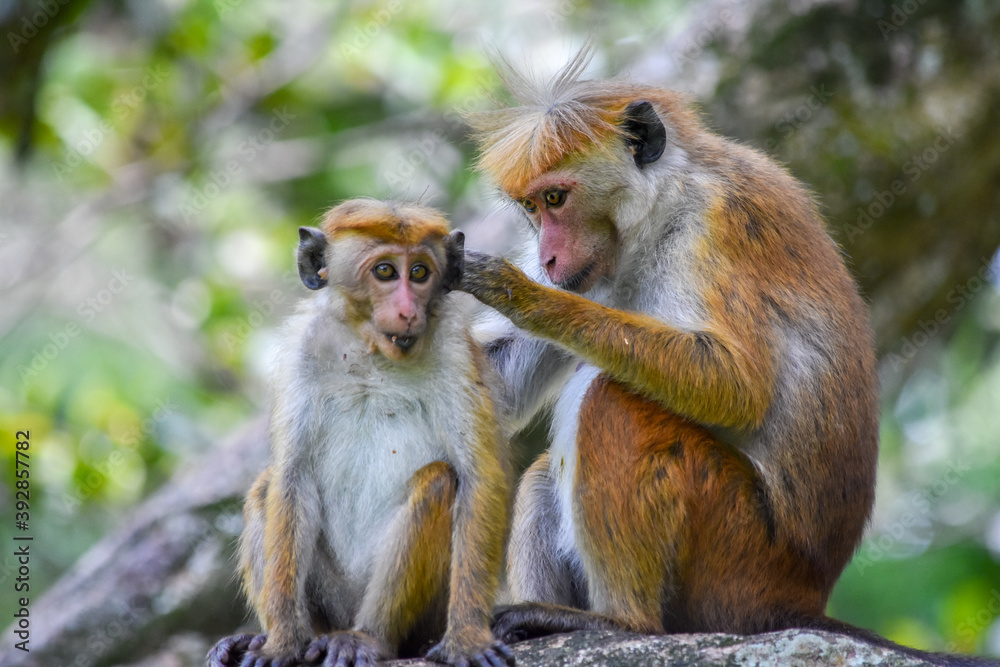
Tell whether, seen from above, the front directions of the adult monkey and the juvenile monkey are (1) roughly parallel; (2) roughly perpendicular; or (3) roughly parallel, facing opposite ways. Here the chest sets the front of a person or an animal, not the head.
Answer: roughly perpendicular

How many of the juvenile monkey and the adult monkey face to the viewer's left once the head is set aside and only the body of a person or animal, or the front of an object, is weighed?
1

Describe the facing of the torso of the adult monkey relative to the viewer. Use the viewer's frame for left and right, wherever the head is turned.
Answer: facing to the left of the viewer

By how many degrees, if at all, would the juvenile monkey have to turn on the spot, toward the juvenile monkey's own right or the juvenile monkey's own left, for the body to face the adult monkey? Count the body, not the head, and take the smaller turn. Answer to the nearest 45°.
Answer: approximately 90° to the juvenile monkey's own left

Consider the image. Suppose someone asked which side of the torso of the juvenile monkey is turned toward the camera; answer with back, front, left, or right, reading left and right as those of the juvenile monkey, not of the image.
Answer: front

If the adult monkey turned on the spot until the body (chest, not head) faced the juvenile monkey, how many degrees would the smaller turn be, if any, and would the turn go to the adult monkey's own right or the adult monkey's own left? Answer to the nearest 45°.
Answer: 0° — it already faces it
